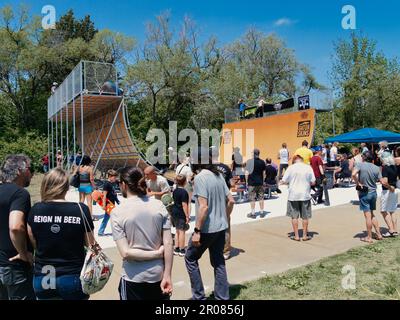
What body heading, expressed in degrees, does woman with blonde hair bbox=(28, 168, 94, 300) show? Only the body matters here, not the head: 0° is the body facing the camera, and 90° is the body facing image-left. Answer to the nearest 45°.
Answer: approximately 180°

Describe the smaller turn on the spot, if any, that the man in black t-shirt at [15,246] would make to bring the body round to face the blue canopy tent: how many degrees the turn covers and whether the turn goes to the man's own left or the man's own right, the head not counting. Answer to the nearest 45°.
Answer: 0° — they already face it

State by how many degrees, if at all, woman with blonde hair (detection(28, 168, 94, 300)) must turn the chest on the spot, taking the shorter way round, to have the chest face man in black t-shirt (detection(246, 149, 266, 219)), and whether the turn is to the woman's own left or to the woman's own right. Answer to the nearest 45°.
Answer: approximately 45° to the woman's own right

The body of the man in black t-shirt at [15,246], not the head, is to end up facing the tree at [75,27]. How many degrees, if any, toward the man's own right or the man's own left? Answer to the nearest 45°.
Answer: approximately 45° to the man's own left

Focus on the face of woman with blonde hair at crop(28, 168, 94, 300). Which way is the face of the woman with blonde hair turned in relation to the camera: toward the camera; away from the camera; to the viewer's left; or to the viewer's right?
away from the camera

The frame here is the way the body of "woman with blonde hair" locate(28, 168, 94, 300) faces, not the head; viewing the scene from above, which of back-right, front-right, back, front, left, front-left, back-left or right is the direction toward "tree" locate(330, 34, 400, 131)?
front-right

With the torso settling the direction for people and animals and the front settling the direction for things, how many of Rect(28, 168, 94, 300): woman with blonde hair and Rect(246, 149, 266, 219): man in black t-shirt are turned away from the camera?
2

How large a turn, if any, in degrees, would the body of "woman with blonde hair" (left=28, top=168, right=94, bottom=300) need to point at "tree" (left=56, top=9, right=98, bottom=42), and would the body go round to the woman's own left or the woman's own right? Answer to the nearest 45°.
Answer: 0° — they already face it

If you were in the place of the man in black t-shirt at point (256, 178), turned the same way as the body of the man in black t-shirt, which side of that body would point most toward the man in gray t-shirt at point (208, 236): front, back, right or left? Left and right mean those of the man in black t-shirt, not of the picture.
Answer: back

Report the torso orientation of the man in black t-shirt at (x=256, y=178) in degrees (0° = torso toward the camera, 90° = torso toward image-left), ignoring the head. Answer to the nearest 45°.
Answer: approximately 180°

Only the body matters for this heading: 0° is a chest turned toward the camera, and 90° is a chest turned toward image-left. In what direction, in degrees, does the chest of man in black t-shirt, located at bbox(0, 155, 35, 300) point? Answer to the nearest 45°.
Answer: approximately 225°

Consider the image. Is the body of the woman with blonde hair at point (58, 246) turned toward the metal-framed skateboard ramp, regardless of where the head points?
yes

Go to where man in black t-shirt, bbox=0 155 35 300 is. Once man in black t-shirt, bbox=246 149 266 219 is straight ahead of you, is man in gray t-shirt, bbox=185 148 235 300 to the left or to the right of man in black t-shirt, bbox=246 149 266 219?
right
